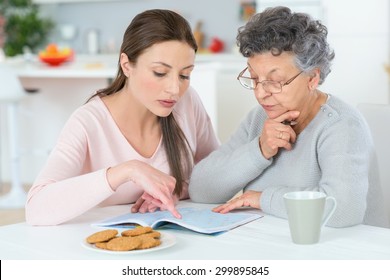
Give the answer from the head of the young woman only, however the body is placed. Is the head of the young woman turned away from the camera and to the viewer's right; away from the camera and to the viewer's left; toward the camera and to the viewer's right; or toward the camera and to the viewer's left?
toward the camera and to the viewer's right

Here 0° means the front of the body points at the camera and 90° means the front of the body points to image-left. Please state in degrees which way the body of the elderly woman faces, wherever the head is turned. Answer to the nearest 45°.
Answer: approximately 45°

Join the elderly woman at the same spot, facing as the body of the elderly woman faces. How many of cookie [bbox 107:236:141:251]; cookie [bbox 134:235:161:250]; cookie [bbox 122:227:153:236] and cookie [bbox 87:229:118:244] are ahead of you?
4

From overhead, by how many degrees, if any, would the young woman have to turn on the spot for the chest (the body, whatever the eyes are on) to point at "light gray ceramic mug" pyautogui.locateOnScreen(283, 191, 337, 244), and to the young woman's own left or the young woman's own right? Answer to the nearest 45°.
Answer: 0° — they already face it

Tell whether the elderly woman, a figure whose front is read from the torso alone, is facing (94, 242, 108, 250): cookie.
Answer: yes

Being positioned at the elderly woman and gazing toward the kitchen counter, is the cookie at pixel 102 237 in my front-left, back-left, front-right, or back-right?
back-left

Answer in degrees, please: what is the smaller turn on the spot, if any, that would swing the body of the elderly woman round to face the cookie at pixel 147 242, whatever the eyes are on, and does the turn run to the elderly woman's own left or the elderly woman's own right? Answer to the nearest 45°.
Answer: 0° — they already face it

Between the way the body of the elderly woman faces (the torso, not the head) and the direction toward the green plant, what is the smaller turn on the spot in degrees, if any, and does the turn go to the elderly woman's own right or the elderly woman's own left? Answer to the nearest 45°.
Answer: approximately 90° to the elderly woman's own right

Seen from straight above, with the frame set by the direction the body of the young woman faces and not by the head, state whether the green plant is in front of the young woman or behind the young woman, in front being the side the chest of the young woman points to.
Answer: behind

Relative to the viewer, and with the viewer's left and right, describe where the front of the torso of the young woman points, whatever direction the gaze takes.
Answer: facing the viewer and to the right of the viewer

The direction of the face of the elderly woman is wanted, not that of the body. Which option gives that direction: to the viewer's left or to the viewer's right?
to the viewer's left

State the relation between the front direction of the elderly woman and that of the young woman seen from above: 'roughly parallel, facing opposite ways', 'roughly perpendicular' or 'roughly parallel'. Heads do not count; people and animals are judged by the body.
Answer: roughly perpendicular

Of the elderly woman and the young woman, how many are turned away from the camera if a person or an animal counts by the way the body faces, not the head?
0
